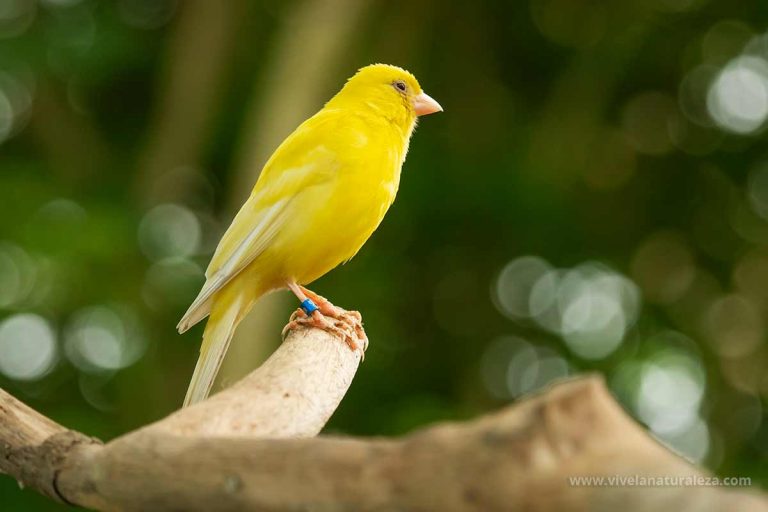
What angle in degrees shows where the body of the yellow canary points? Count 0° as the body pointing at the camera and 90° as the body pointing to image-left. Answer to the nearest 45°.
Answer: approximately 270°
